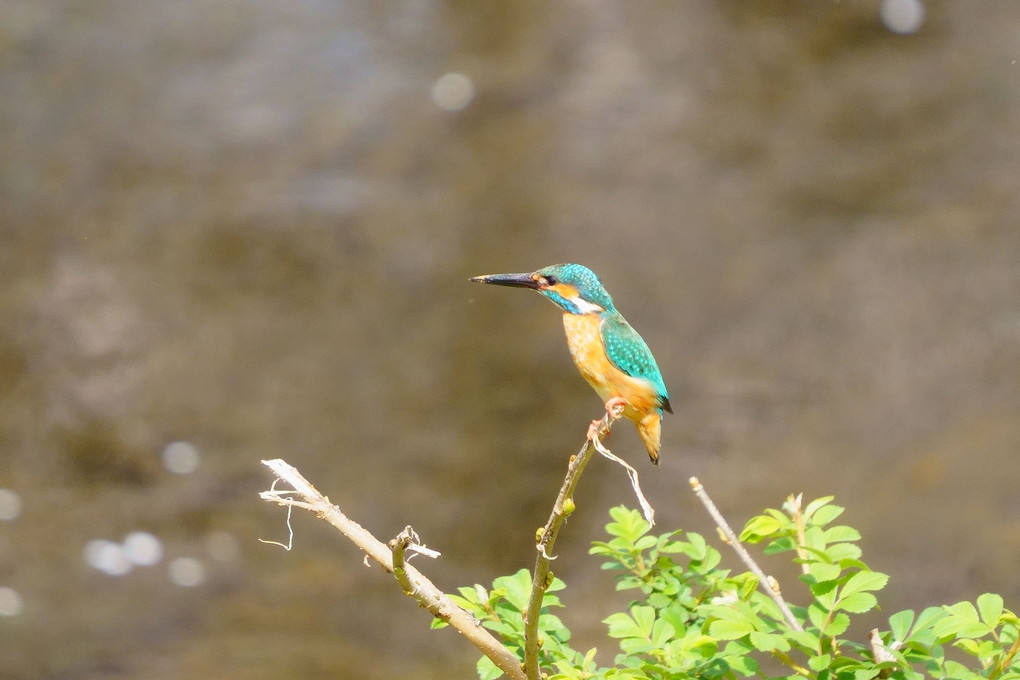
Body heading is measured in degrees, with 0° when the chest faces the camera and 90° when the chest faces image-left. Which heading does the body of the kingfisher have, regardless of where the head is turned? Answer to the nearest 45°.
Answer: approximately 90°
